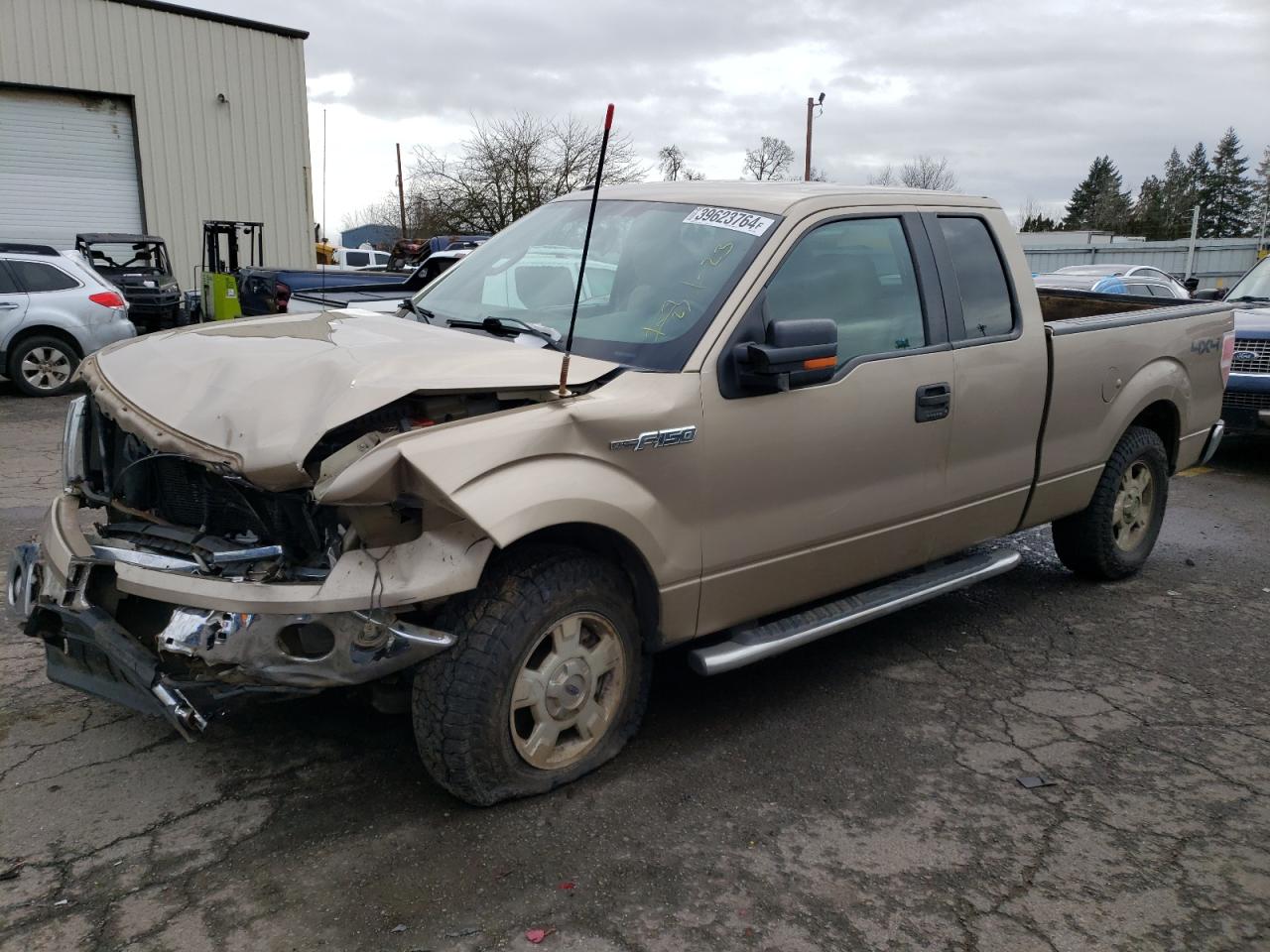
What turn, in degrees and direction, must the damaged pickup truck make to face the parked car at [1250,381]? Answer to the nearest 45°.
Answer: approximately 180°

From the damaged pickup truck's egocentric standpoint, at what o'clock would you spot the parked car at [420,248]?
The parked car is roughly at 4 o'clock from the damaged pickup truck.

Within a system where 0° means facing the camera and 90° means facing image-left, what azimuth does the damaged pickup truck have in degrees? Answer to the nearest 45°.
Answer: approximately 45°

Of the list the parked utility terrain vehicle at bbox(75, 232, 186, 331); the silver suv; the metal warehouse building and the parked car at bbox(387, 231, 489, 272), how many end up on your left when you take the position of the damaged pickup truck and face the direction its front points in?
0

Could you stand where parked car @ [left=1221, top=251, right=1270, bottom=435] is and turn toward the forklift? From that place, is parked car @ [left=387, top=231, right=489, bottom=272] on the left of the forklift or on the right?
right

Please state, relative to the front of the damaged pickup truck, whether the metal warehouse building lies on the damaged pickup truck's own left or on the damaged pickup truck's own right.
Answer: on the damaged pickup truck's own right

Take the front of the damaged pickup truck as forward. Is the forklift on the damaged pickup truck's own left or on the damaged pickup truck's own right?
on the damaged pickup truck's own right

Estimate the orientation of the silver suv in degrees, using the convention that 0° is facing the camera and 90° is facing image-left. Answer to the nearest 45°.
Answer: approximately 90°

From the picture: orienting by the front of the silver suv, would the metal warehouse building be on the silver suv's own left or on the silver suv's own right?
on the silver suv's own right

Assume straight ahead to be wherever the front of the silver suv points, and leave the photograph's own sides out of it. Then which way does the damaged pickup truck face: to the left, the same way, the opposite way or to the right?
the same way

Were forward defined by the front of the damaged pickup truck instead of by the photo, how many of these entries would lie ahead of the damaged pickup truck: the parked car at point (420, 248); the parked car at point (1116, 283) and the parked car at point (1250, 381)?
0

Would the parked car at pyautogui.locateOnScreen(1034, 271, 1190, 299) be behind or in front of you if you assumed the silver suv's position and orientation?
behind

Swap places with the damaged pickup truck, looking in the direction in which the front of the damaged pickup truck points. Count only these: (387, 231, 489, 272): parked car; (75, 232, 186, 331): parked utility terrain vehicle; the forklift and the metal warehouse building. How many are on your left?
0

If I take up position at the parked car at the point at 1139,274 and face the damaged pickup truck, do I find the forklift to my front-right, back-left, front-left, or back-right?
front-right

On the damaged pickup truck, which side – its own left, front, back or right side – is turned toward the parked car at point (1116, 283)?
back

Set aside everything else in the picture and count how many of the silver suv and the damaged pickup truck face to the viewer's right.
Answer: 0
